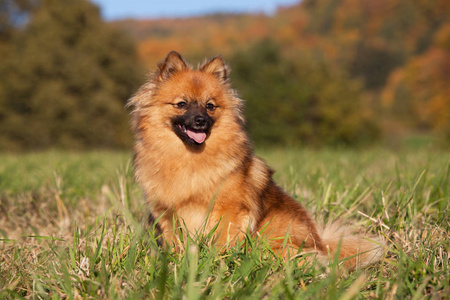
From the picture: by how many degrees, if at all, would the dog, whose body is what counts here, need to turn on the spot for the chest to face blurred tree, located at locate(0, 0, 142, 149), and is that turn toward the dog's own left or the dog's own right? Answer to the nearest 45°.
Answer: approximately 90° to the dog's own right

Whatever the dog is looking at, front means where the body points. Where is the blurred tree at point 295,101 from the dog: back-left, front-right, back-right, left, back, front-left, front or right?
back-right

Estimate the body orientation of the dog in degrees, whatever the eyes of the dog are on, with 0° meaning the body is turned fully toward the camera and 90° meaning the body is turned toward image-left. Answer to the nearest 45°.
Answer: approximately 45°
